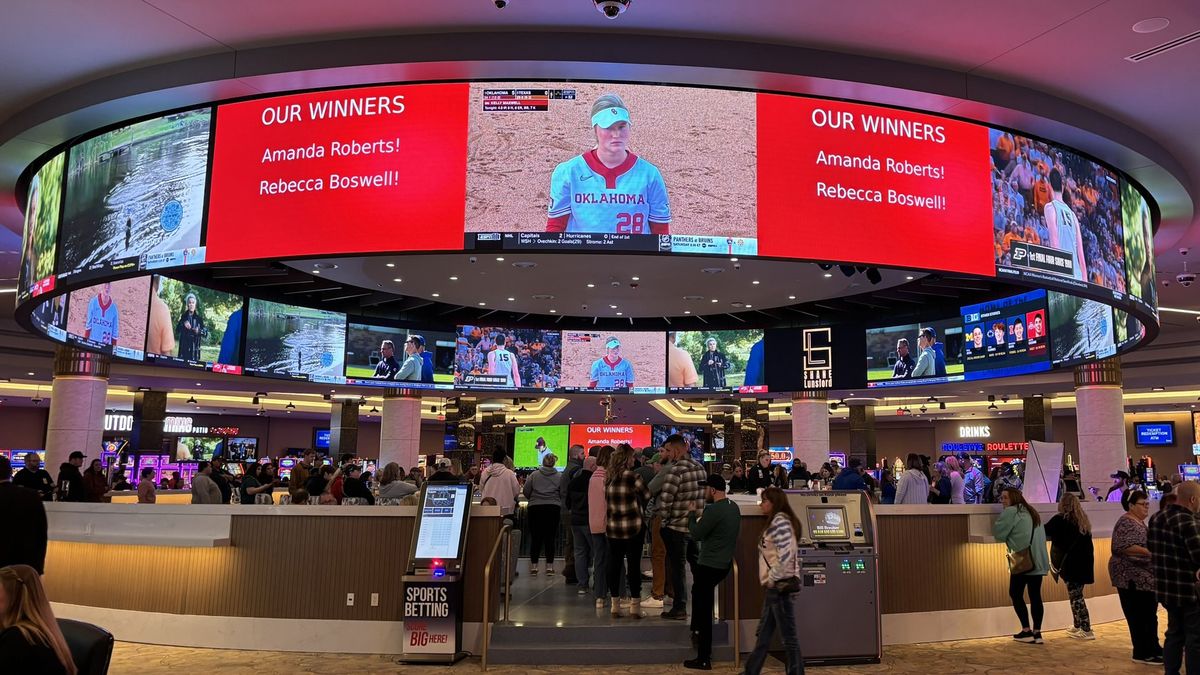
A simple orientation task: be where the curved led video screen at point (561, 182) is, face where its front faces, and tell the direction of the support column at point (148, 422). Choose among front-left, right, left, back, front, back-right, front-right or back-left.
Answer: back-right

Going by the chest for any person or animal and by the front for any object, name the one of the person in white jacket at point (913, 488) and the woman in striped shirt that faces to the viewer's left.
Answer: the woman in striped shirt

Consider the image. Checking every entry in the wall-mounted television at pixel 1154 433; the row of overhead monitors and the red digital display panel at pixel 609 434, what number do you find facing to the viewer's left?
0

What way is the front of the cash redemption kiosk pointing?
toward the camera

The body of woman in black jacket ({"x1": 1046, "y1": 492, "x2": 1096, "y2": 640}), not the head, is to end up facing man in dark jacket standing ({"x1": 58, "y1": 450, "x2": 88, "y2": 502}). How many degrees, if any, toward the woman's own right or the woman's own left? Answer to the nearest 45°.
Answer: approximately 45° to the woman's own left

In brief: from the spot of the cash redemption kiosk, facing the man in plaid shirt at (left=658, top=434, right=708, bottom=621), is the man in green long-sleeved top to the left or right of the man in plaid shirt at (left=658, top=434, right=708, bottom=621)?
left

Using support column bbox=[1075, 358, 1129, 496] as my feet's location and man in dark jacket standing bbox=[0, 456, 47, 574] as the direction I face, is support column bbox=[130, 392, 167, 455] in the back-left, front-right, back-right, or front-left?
front-right

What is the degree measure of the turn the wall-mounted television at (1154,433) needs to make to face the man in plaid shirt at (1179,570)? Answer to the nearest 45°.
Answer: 0° — it already faces them

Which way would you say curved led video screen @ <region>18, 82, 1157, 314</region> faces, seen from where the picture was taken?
facing the viewer

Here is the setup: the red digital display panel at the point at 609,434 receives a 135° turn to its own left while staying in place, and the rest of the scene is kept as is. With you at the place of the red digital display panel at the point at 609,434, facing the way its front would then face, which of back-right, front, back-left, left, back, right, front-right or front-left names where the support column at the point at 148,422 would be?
back-left

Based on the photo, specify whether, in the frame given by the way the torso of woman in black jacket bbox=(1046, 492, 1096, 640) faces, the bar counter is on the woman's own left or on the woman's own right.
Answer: on the woman's own left

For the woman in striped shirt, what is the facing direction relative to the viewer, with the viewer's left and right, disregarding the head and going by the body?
facing to the left of the viewer

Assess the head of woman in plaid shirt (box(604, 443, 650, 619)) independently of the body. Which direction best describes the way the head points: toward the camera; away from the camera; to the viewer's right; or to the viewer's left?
away from the camera

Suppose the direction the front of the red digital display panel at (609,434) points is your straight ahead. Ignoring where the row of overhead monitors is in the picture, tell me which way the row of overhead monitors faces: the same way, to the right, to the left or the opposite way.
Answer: the same way
